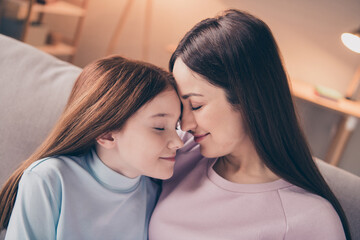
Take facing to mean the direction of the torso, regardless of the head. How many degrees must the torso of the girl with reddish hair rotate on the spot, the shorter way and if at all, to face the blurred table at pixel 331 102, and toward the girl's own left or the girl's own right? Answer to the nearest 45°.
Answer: approximately 90° to the girl's own left

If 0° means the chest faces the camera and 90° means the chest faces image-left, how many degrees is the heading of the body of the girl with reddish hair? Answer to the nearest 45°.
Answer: approximately 315°

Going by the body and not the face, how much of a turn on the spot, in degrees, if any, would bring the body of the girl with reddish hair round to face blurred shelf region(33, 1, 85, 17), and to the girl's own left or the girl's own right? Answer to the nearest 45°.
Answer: approximately 135° to the girl's own left

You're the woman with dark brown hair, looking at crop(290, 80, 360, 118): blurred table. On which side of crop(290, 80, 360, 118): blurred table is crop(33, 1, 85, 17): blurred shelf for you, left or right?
left

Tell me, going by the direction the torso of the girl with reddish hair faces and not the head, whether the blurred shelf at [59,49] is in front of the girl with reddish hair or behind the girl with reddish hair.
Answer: behind
